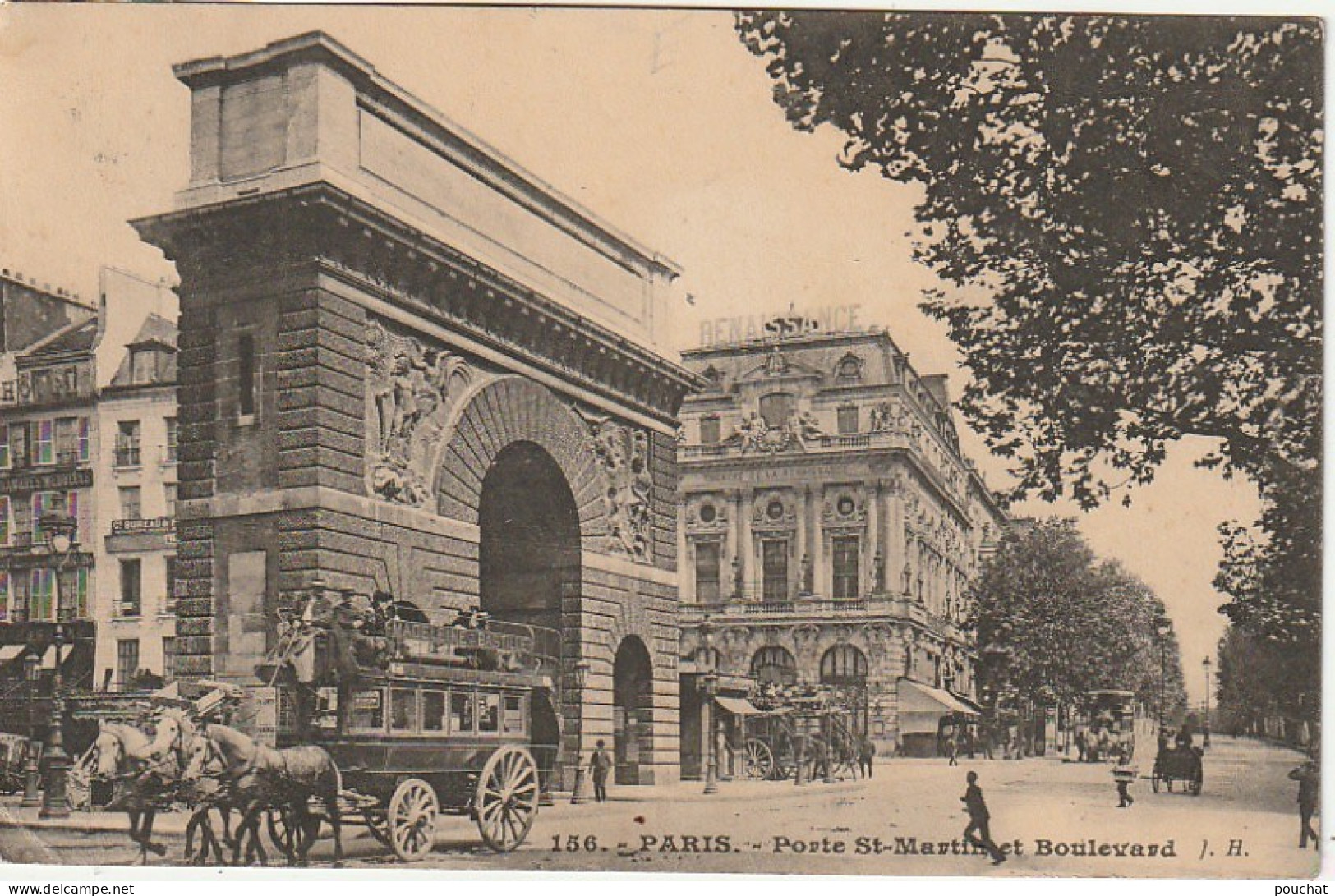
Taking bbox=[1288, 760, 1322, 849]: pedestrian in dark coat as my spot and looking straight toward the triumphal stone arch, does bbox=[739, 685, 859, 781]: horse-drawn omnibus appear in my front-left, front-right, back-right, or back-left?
front-right

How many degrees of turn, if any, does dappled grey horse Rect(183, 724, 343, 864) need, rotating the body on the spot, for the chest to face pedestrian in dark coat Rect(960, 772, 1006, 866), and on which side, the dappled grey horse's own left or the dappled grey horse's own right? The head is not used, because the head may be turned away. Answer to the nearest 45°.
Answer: approximately 180°

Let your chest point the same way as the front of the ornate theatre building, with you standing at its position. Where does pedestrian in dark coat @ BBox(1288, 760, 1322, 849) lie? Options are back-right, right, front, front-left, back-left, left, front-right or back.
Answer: front-left

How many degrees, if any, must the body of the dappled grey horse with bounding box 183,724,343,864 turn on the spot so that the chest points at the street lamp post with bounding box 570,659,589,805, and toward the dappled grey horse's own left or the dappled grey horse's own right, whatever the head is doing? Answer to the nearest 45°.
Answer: approximately 135° to the dappled grey horse's own right

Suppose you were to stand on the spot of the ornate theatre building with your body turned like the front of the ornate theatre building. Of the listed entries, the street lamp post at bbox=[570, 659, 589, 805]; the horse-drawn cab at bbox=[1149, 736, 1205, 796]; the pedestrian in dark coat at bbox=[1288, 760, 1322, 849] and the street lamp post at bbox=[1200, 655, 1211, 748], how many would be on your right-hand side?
1

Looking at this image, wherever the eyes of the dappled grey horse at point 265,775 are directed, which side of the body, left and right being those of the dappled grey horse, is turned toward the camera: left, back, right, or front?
left

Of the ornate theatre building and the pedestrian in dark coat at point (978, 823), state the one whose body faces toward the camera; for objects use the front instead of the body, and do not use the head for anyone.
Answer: the ornate theatre building

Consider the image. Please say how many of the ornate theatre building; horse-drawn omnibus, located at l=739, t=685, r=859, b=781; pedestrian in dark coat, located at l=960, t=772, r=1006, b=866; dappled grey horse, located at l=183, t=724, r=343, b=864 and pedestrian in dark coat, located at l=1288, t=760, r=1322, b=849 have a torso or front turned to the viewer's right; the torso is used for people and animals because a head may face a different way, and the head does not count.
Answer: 1
